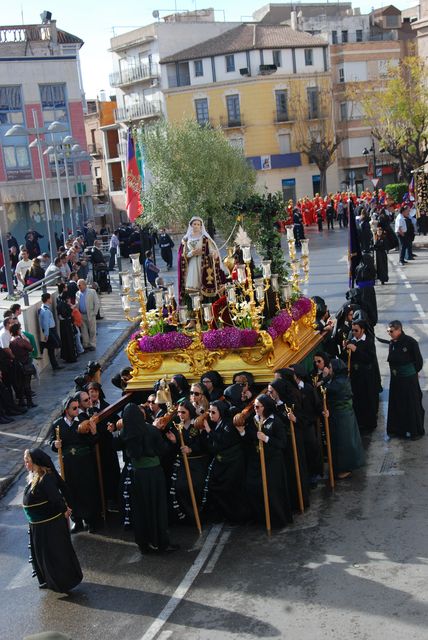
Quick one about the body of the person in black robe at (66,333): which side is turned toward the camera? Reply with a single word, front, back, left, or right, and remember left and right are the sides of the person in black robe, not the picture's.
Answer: right

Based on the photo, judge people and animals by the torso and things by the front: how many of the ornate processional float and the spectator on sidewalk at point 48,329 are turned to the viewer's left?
0

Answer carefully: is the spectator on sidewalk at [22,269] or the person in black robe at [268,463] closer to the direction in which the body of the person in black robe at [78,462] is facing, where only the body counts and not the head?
the person in black robe

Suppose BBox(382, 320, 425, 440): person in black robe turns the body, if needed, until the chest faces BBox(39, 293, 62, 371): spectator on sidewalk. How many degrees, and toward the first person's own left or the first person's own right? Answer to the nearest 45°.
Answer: approximately 90° to the first person's own right

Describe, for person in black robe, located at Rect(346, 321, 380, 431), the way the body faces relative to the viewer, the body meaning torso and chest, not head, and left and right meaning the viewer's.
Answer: facing the viewer and to the left of the viewer

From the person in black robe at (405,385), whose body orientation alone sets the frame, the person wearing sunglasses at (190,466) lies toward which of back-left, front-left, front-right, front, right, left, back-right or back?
front

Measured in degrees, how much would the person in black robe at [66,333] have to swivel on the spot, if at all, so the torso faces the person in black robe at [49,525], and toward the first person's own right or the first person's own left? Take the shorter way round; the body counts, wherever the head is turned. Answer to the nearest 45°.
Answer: approximately 90° to the first person's own right

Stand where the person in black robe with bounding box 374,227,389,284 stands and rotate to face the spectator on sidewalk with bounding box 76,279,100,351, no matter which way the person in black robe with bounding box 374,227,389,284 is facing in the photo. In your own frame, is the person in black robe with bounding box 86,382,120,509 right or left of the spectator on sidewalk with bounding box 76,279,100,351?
left

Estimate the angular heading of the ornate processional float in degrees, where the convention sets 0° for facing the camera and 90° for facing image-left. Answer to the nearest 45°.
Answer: approximately 0°

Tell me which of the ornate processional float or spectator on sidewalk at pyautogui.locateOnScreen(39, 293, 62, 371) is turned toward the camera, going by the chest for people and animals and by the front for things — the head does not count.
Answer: the ornate processional float
